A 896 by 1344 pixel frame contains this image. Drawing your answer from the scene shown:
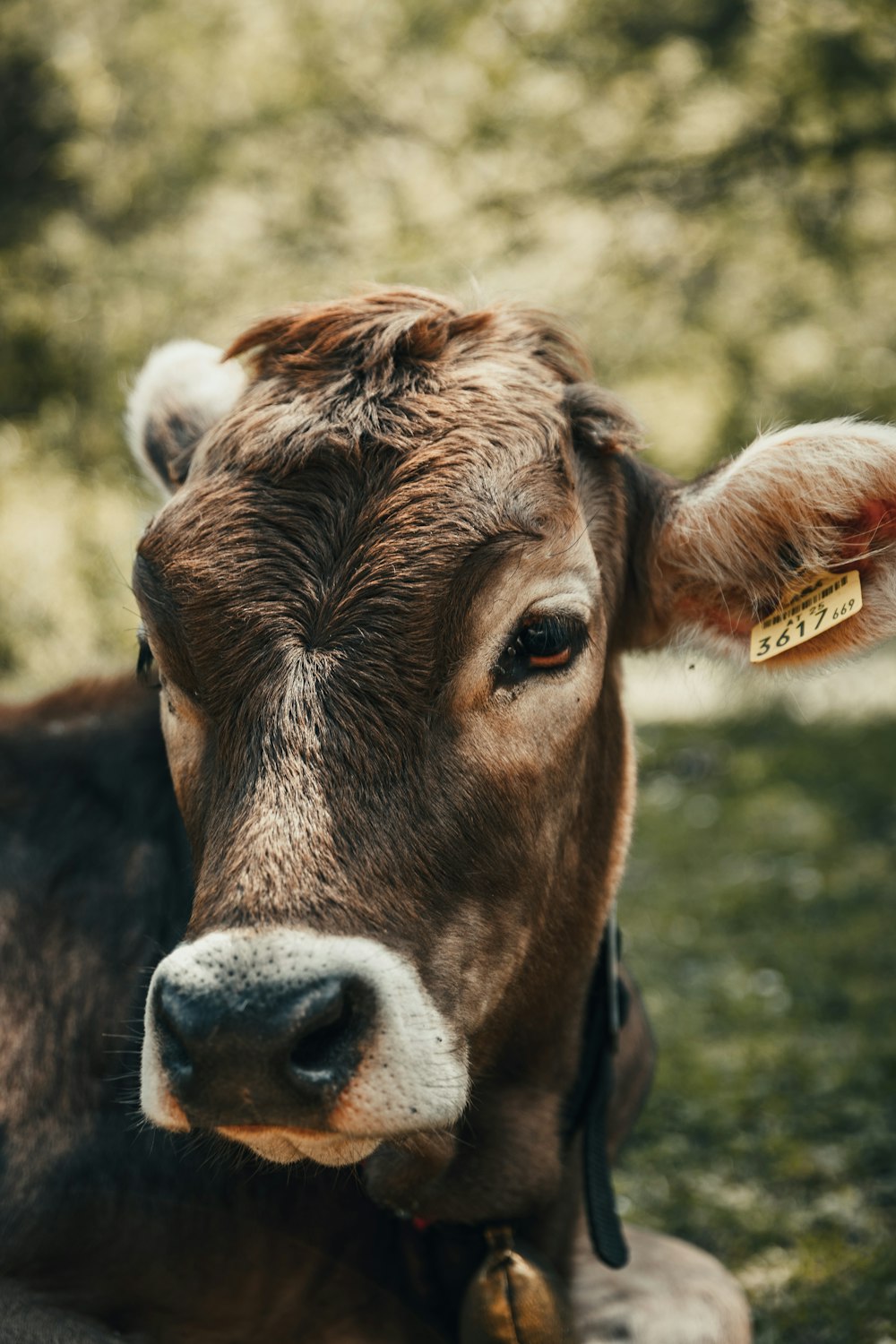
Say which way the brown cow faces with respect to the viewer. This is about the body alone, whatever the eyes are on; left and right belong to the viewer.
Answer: facing the viewer and to the right of the viewer
